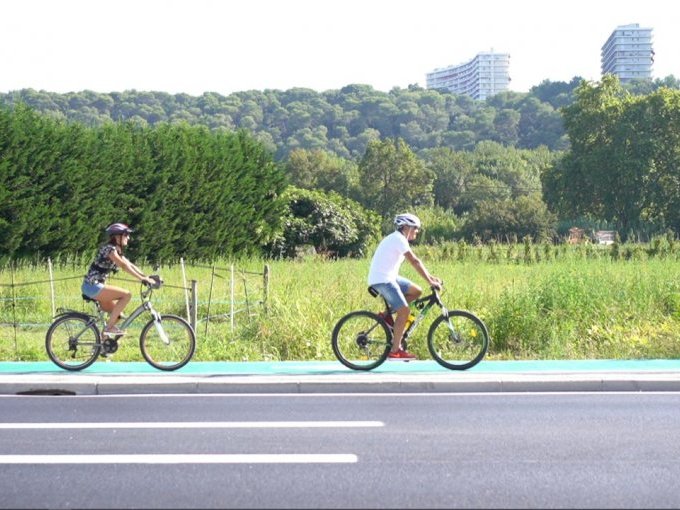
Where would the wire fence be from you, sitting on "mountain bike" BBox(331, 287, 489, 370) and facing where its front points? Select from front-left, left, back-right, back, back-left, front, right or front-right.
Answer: back-left

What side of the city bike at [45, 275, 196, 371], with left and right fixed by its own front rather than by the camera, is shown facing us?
right

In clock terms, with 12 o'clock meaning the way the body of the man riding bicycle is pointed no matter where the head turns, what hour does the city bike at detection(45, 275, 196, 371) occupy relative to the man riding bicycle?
The city bike is roughly at 6 o'clock from the man riding bicycle.

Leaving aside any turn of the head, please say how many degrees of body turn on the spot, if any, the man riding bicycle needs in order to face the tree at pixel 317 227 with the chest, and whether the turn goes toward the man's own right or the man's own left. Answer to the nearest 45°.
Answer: approximately 90° to the man's own left

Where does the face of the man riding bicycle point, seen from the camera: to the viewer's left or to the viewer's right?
to the viewer's right

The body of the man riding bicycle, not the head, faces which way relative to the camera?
to the viewer's right

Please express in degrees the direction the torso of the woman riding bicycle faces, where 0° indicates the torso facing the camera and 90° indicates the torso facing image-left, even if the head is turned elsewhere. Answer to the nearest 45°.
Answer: approximately 270°

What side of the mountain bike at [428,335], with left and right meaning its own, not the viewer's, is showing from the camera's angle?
right
